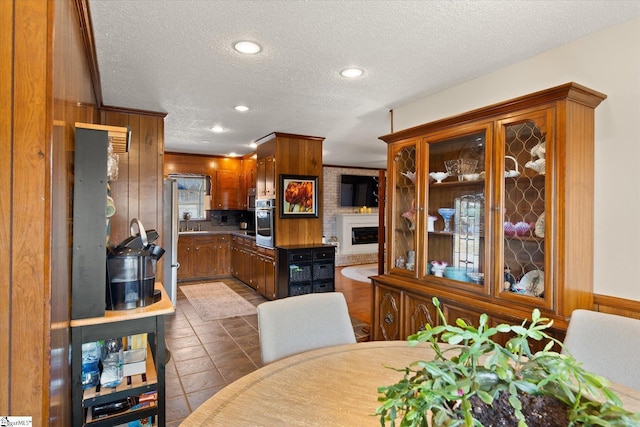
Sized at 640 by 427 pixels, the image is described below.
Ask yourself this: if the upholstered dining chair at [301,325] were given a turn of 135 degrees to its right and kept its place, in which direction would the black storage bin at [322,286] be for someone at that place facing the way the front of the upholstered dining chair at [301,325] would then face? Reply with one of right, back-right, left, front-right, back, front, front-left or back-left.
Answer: right

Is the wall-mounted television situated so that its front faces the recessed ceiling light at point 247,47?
yes

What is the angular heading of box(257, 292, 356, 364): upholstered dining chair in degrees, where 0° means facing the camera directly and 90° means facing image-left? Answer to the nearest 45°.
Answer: approximately 315°

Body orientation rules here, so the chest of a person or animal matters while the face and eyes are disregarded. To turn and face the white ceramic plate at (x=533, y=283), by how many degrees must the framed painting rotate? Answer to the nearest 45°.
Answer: approximately 45° to its left

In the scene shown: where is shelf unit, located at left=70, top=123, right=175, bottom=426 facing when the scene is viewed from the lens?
facing to the right of the viewer

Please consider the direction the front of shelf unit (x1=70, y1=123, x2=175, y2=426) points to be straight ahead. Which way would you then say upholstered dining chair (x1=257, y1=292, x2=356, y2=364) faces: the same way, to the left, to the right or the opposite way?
to the right
